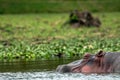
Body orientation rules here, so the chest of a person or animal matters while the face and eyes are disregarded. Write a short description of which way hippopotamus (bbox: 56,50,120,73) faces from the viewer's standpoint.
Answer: facing to the left of the viewer
